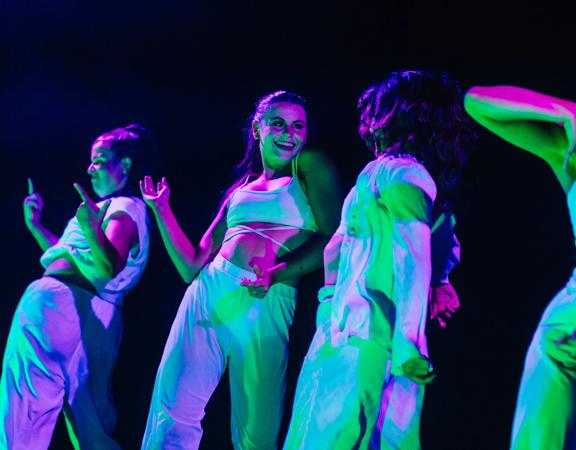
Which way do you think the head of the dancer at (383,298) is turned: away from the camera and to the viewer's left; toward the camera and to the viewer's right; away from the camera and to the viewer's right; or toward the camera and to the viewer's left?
away from the camera and to the viewer's left

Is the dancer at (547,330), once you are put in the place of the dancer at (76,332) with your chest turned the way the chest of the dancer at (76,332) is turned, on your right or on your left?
on your left

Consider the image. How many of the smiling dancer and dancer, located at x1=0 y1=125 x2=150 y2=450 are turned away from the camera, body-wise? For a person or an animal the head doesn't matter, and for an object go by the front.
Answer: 0

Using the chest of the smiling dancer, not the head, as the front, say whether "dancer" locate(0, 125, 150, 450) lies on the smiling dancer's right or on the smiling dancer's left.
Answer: on the smiling dancer's right

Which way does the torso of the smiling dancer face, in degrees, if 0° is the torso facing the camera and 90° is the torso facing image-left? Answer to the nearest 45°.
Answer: approximately 0°

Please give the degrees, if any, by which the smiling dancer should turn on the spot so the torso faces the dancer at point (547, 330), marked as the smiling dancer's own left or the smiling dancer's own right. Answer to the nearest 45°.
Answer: approximately 45° to the smiling dancer's own left

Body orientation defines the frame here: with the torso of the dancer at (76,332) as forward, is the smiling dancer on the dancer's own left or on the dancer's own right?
on the dancer's own left
